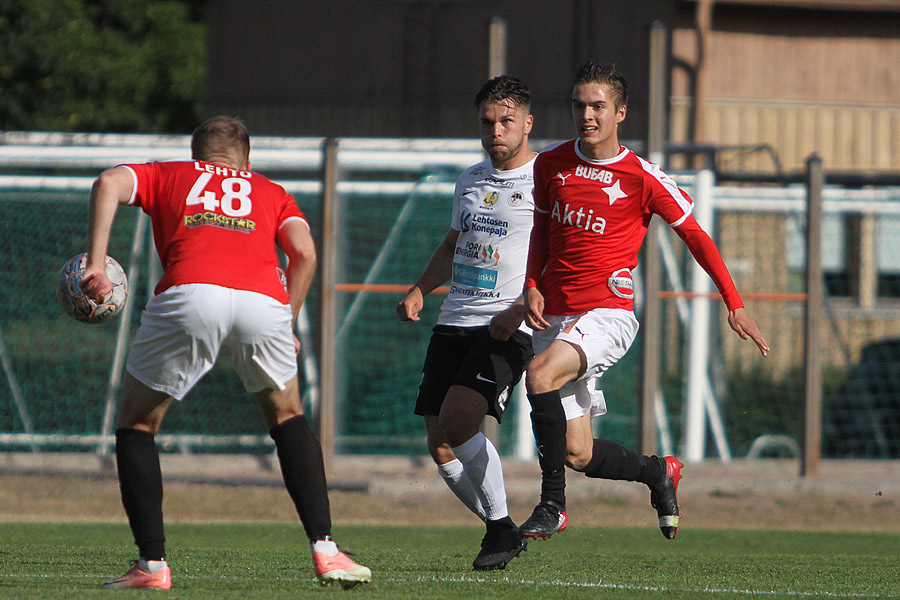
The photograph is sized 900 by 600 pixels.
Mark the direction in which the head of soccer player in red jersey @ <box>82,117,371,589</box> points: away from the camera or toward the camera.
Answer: away from the camera

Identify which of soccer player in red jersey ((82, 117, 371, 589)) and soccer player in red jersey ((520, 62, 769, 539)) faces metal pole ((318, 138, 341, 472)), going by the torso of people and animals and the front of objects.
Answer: soccer player in red jersey ((82, 117, 371, 589))

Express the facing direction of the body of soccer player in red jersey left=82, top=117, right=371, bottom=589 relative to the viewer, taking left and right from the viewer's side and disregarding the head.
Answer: facing away from the viewer

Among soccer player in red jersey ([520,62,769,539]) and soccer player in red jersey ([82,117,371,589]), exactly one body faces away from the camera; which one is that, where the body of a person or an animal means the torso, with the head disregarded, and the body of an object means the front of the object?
soccer player in red jersey ([82,117,371,589])

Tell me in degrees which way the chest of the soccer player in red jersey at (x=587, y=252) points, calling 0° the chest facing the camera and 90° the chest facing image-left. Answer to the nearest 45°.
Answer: approximately 45°

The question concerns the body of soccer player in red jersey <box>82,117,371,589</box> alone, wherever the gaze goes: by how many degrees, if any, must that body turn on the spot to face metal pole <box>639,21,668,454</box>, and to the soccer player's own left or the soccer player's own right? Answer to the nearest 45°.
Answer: approximately 45° to the soccer player's own right

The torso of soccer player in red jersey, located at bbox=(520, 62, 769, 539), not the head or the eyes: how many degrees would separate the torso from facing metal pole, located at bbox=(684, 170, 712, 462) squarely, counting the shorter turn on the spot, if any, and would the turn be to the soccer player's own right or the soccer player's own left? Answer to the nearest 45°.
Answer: approximately 135° to the soccer player's own right

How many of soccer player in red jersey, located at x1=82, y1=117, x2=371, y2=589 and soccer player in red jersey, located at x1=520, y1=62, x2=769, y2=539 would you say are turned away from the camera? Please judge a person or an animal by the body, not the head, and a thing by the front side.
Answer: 1

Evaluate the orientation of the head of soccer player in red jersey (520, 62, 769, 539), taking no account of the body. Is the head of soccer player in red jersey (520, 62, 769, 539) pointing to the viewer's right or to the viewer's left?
to the viewer's left

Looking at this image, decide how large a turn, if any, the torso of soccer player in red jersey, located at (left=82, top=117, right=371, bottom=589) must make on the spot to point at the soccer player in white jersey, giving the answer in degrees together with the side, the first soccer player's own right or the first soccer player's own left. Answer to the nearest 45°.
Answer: approximately 45° to the first soccer player's own right

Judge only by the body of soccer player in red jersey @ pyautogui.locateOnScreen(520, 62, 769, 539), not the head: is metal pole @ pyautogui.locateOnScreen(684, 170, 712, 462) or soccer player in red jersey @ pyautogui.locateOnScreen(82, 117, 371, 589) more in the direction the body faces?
the soccer player in red jersey
